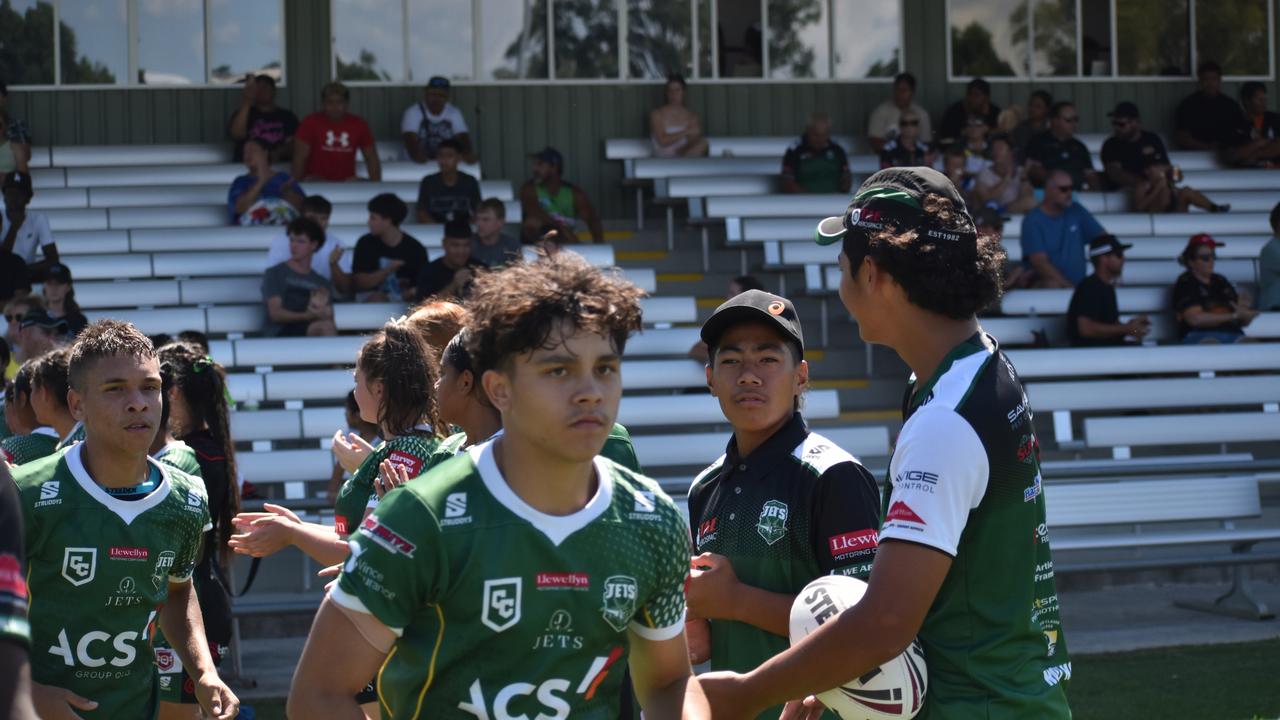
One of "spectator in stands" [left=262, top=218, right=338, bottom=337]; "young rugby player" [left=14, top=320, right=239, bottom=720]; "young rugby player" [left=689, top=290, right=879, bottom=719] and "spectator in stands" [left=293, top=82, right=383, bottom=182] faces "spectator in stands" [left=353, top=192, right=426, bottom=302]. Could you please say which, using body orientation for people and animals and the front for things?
"spectator in stands" [left=293, top=82, right=383, bottom=182]

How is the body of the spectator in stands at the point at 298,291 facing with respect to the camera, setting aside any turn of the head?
toward the camera

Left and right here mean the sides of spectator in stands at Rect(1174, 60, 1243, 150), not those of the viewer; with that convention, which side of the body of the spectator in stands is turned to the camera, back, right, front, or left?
front

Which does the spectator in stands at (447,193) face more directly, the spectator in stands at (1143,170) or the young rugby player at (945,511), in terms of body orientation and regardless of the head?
the young rugby player

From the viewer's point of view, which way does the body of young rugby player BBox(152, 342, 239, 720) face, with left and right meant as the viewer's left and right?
facing to the left of the viewer

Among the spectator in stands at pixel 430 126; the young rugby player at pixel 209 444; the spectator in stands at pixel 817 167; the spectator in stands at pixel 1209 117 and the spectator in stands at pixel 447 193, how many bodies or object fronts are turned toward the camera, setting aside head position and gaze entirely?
4

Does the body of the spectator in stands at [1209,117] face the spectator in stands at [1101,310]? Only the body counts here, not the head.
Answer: yes

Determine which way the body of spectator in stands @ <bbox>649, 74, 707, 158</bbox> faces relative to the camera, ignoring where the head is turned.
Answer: toward the camera

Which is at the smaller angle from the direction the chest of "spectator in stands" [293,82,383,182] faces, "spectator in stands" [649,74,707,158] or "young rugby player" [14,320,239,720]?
the young rugby player

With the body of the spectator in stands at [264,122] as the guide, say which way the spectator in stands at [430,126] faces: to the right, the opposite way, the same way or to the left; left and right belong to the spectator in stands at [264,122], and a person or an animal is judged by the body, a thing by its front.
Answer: the same way

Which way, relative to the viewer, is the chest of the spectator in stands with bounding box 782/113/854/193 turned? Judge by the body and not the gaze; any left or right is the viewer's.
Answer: facing the viewer

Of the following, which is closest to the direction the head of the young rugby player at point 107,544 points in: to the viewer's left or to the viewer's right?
to the viewer's right

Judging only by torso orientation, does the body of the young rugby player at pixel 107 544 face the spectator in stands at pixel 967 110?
no

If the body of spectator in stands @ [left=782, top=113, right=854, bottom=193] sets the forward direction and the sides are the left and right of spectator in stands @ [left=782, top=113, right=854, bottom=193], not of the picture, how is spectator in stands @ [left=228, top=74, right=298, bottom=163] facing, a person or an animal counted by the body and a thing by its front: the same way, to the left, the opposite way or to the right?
the same way

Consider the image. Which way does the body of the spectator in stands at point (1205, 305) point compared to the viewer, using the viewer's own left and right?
facing the viewer and to the right of the viewer
